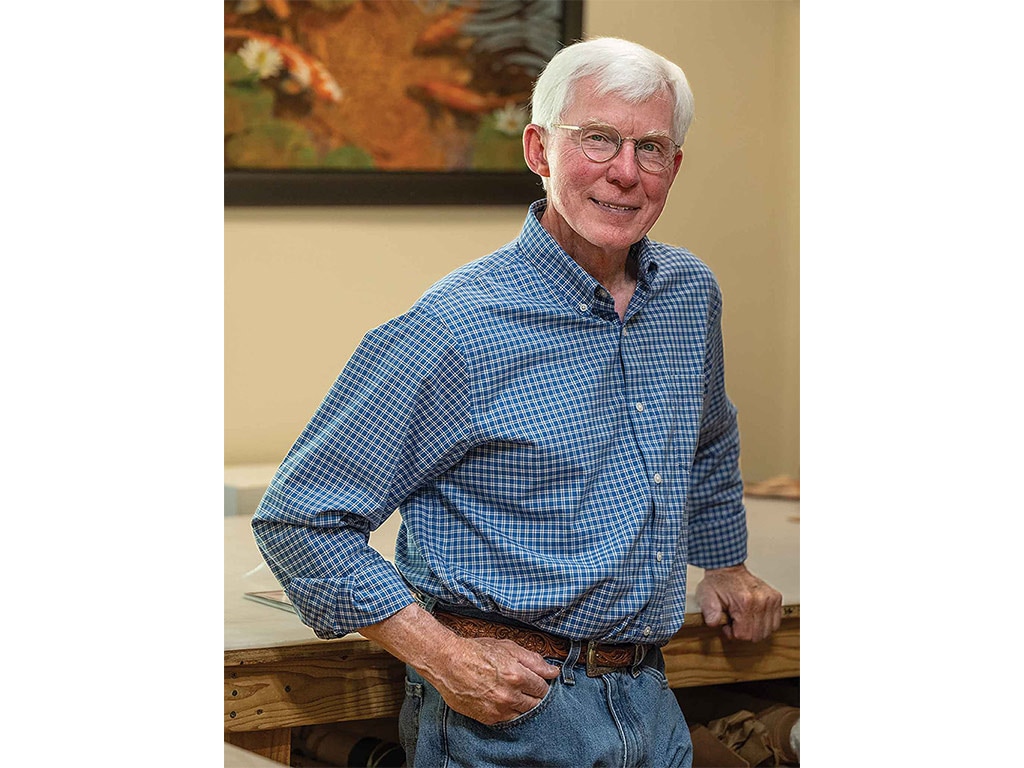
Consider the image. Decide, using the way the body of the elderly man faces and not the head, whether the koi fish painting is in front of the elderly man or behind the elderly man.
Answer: behind

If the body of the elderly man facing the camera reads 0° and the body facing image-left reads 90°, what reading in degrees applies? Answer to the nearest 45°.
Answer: approximately 315°

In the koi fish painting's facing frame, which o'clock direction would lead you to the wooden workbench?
The wooden workbench is roughly at 12 o'clock from the koi fish painting.

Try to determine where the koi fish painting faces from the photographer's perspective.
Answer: facing the viewer

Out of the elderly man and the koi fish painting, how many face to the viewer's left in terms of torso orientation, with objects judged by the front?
0

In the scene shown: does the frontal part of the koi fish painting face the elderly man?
yes
